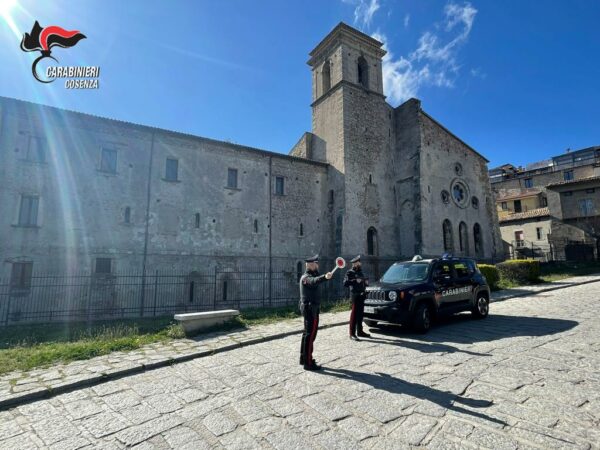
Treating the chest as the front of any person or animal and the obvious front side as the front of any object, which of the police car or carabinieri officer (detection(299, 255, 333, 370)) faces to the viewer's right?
the carabinieri officer

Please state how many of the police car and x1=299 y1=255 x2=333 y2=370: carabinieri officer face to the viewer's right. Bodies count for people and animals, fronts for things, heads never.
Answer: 1

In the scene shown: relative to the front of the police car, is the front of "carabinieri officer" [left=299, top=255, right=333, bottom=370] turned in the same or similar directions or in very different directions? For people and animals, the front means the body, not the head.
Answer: very different directions

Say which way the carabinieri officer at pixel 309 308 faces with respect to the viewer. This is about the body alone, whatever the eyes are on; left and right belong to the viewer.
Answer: facing to the right of the viewer

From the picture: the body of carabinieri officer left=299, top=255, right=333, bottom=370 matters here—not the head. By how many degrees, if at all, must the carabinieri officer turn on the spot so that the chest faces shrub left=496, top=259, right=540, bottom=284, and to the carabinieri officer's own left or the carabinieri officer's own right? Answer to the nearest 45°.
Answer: approximately 45° to the carabinieri officer's own left

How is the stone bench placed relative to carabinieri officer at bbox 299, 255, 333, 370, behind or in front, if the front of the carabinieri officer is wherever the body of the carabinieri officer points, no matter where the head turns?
behind

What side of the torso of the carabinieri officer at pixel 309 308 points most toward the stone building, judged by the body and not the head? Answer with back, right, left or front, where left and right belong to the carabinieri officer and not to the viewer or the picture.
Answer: left

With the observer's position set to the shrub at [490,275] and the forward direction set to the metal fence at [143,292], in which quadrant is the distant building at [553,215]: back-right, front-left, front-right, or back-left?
back-right

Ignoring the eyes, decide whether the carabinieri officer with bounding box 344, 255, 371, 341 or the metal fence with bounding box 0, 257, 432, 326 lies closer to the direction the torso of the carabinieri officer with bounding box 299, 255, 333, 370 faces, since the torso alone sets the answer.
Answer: the carabinieri officer

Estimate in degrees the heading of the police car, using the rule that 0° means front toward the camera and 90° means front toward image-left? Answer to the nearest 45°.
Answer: approximately 45°
